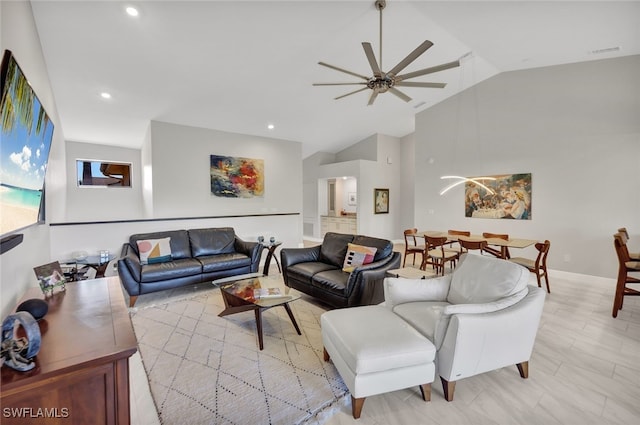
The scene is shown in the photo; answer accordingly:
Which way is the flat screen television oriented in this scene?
to the viewer's right

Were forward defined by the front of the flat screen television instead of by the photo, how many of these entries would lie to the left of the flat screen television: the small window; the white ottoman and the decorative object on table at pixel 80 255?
2

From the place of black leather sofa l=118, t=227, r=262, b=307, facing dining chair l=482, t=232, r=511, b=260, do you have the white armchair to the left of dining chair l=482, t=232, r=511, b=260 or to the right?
right

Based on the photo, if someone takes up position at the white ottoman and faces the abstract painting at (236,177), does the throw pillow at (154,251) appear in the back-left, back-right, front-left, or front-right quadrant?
front-left

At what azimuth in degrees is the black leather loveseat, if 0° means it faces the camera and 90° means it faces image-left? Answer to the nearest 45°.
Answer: approximately 45°

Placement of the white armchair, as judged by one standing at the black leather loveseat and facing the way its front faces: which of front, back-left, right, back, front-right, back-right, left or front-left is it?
left

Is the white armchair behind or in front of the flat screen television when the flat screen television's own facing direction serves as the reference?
in front

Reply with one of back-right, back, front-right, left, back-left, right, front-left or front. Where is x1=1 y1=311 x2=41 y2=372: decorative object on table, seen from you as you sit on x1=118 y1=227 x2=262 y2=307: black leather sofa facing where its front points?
front-right

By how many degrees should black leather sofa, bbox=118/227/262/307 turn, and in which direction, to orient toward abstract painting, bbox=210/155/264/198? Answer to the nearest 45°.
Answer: approximately 90° to its left

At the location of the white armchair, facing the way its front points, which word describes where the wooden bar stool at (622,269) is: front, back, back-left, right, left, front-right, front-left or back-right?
back

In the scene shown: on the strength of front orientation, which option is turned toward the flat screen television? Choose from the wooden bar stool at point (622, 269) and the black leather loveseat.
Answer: the black leather loveseat

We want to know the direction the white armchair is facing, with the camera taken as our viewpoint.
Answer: facing the viewer and to the left of the viewer

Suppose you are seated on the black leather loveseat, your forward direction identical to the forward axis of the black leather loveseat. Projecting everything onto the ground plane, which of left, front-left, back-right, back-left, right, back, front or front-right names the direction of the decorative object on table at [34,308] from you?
front

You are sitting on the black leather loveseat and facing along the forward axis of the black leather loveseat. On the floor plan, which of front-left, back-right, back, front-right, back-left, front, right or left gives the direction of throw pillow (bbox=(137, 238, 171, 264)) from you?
front-right

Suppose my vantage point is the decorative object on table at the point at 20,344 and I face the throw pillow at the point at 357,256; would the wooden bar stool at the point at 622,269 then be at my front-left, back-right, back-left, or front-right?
front-right

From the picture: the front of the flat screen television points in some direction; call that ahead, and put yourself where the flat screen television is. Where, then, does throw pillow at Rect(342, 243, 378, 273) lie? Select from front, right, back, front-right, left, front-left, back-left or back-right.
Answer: front

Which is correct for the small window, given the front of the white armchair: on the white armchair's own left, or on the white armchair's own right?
on the white armchair's own right
